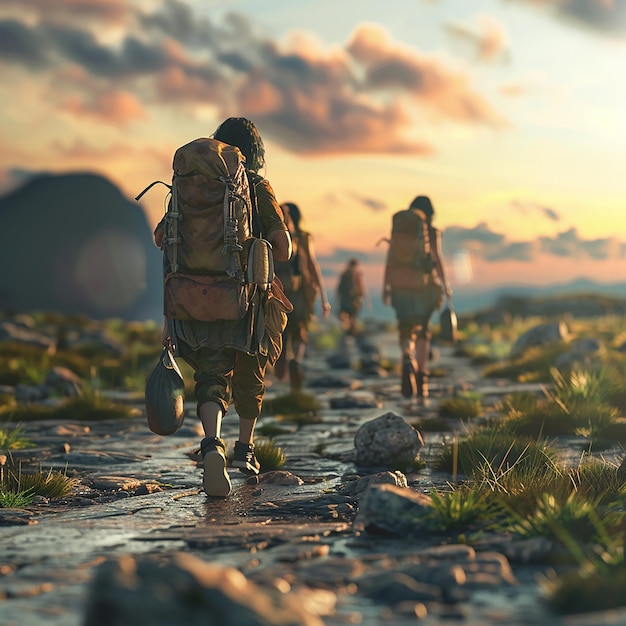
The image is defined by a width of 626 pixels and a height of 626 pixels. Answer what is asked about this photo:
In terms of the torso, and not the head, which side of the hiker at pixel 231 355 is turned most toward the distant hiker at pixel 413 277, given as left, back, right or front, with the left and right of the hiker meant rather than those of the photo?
front

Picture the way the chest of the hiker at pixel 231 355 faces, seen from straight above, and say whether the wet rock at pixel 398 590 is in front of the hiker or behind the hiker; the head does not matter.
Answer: behind

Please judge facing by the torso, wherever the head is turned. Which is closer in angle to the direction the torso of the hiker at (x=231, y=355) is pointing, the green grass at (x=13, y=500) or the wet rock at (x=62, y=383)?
the wet rock

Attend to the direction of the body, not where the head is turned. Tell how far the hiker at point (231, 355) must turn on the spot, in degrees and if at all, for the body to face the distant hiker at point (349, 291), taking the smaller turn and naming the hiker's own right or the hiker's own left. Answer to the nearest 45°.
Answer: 0° — they already face them

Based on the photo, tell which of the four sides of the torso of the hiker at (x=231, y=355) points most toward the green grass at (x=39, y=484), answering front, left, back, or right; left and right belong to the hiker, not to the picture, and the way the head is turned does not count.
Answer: left

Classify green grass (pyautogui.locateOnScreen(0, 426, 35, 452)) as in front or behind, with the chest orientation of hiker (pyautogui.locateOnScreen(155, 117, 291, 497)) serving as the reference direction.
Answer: in front

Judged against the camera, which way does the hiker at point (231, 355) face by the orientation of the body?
away from the camera

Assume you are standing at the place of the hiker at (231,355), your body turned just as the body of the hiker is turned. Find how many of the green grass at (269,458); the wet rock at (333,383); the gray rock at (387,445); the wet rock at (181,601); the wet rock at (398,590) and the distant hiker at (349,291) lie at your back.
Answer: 2

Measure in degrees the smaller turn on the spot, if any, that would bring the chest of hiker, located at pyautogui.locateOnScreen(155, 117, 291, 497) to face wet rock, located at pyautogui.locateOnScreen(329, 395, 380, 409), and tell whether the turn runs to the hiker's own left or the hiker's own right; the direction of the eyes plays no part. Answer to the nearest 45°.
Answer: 0° — they already face it

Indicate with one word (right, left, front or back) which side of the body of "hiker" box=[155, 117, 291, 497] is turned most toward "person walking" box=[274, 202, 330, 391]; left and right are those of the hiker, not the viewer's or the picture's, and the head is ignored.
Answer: front

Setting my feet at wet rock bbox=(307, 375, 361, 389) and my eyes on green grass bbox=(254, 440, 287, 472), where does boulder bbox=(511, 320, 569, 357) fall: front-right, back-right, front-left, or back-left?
back-left
